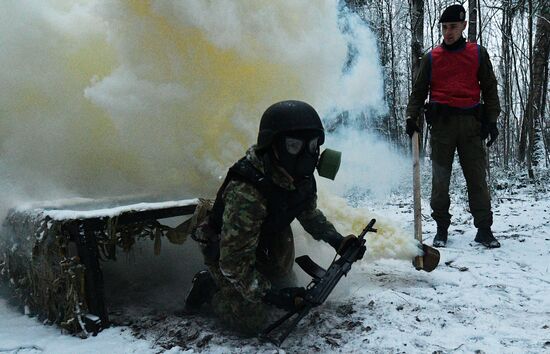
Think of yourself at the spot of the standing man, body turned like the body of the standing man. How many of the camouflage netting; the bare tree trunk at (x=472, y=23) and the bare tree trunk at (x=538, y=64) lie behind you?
2

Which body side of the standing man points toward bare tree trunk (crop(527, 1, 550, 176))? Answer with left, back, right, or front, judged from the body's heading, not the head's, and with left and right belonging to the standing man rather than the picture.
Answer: back

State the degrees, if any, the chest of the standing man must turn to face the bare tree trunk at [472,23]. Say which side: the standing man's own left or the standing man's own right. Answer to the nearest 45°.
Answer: approximately 180°

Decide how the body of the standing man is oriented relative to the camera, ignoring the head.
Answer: toward the camera

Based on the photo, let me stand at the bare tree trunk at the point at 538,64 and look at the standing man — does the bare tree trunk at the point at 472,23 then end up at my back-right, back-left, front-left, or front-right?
front-right

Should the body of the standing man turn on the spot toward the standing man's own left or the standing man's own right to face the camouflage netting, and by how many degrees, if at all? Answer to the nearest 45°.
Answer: approximately 45° to the standing man's own right

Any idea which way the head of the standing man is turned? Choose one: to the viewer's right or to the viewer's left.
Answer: to the viewer's left
